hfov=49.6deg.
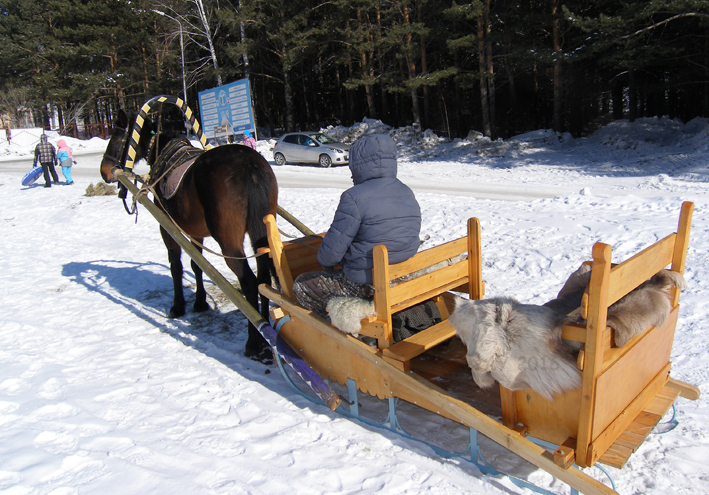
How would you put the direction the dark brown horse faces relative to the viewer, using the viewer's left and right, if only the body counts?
facing away from the viewer and to the left of the viewer

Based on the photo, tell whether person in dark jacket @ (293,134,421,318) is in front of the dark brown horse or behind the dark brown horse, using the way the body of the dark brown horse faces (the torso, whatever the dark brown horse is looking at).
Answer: behind

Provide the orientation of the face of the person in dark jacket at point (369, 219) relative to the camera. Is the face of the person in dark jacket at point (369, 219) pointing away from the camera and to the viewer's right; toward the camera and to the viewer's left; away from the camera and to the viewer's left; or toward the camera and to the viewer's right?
away from the camera and to the viewer's left

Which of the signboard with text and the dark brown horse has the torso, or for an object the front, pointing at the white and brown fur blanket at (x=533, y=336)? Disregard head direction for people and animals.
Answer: the signboard with text

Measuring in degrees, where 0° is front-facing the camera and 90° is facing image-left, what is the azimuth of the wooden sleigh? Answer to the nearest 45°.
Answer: approximately 135°

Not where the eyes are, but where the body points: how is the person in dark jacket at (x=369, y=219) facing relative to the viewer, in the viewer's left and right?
facing away from the viewer and to the left of the viewer

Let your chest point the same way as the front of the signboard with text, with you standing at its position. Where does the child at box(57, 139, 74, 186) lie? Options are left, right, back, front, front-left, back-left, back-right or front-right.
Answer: front-right

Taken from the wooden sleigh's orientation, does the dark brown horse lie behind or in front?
in front

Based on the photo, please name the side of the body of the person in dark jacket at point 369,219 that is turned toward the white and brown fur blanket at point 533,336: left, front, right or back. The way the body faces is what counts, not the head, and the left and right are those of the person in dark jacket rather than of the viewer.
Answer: back
